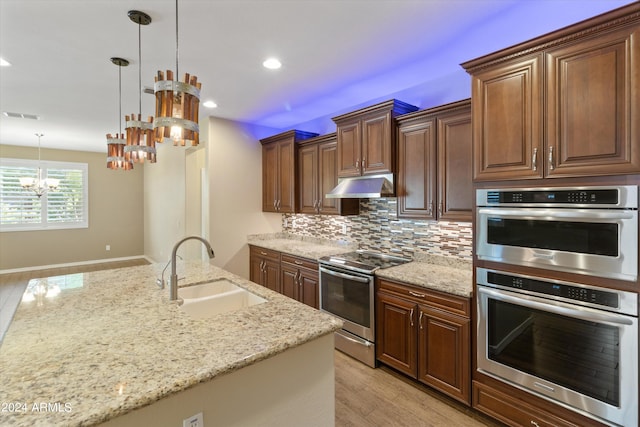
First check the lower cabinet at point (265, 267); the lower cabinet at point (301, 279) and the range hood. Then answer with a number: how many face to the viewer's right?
0

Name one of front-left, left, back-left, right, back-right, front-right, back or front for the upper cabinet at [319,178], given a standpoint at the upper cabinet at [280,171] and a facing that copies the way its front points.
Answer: left

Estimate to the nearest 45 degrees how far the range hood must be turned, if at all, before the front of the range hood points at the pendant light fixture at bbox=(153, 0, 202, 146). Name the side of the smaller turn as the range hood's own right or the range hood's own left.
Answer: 0° — it already faces it

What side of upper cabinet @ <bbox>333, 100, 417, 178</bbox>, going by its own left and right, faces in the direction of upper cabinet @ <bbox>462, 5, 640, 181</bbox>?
left

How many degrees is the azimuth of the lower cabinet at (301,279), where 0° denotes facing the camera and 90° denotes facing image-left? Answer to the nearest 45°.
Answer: approximately 45°

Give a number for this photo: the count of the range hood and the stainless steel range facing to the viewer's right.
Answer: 0

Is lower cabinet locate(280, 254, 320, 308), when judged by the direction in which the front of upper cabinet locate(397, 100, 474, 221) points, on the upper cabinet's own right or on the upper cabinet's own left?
on the upper cabinet's own right

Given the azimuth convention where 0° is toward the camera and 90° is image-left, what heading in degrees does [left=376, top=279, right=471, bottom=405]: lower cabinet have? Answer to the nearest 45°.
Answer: approximately 45°

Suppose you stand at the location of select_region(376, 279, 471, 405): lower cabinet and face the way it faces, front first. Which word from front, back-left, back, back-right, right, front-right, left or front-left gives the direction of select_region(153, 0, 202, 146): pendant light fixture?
front

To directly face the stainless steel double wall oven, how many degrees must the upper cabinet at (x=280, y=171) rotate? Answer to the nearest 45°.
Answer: approximately 90° to its left

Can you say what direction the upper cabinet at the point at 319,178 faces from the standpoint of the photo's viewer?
facing the viewer and to the left of the viewer

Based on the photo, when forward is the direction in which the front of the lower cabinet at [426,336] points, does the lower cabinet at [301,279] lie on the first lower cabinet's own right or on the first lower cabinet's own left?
on the first lower cabinet's own right

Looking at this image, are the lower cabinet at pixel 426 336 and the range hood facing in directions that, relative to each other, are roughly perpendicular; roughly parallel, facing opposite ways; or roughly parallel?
roughly parallel

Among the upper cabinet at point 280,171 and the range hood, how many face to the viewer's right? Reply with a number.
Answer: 0
